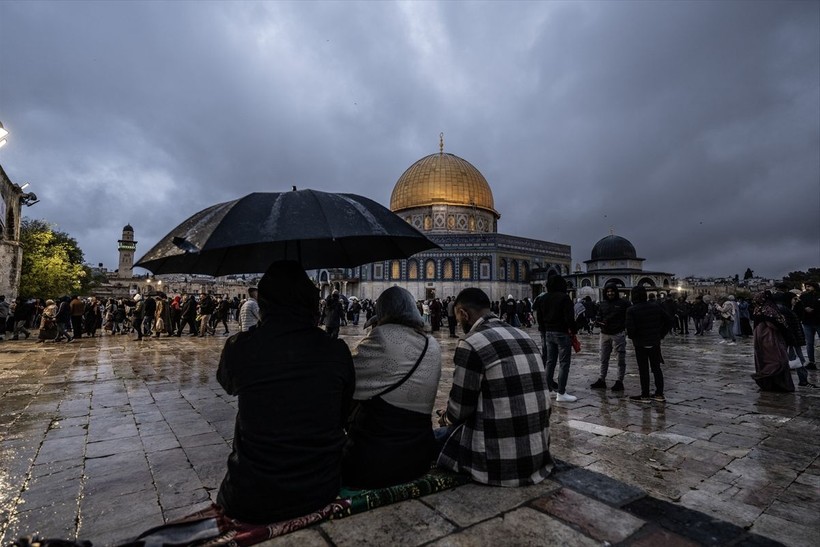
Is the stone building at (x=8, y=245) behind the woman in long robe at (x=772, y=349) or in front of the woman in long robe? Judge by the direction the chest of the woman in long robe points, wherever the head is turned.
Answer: in front

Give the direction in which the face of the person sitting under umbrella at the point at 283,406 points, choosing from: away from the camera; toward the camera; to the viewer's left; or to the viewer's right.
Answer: away from the camera

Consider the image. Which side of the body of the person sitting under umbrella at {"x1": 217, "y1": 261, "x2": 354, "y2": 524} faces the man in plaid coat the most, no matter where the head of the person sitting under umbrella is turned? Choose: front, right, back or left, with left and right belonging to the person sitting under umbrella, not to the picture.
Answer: right

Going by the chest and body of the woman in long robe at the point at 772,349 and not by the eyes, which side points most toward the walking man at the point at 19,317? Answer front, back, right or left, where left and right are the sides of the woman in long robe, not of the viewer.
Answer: front

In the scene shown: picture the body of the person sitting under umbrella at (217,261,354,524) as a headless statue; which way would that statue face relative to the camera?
away from the camera

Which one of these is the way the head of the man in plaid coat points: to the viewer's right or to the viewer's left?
to the viewer's left

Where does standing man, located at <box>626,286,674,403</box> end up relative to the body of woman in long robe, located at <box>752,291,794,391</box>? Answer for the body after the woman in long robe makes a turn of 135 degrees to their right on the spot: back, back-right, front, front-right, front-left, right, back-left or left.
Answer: back

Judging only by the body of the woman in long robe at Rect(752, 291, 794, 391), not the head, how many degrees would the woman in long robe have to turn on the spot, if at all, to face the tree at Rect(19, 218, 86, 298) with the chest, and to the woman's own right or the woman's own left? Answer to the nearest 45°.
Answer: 0° — they already face it

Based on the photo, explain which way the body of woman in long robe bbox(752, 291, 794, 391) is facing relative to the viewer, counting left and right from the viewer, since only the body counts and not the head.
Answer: facing to the left of the viewer

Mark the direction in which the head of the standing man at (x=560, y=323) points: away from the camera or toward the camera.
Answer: away from the camera

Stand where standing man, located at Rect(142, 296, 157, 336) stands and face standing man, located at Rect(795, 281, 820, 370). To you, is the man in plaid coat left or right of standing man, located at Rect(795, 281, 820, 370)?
right

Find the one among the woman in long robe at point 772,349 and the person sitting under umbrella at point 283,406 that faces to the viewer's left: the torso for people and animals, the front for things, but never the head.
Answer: the woman in long robe

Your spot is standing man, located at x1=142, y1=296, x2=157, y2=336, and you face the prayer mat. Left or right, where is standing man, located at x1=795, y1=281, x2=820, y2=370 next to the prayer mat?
left
